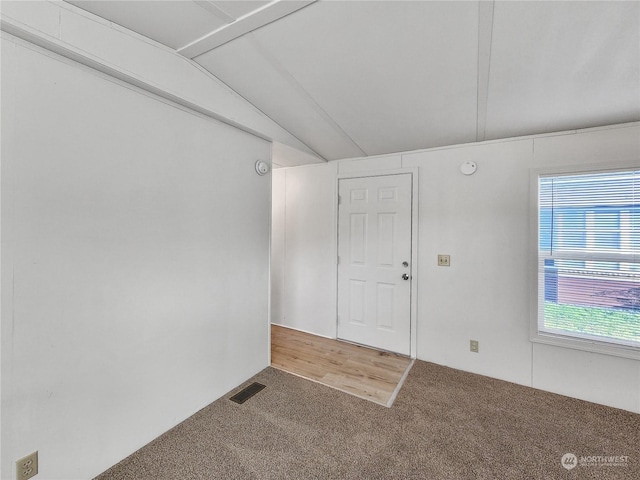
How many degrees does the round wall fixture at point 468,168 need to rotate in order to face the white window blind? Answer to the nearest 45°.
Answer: approximately 90° to its left

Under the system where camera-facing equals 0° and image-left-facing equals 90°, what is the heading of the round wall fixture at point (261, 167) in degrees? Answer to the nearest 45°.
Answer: approximately 315°

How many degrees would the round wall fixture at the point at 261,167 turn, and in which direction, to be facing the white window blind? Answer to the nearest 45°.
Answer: approximately 45° to its left

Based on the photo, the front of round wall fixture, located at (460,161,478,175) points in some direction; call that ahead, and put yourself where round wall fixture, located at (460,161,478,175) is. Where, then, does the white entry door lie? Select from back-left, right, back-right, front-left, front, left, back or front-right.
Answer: right

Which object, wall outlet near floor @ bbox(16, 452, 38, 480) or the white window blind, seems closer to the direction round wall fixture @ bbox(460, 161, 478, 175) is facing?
the wall outlet near floor

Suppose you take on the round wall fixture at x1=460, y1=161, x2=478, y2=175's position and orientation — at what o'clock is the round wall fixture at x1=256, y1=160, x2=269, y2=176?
the round wall fixture at x1=256, y1=160, x2=269, y2=176 is roughly at 2 o'clock from the round wall fixture at x1=460, y1=161, x2=478, y2=175.

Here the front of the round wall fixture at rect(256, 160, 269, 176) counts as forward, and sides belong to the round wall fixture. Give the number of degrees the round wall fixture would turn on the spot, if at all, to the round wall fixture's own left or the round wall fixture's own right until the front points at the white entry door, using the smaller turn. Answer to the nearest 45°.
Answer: approximately 45° to the round wall fixture's own left

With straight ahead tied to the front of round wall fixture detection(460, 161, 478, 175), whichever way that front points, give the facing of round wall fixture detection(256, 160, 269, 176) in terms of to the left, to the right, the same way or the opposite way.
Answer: to the left
